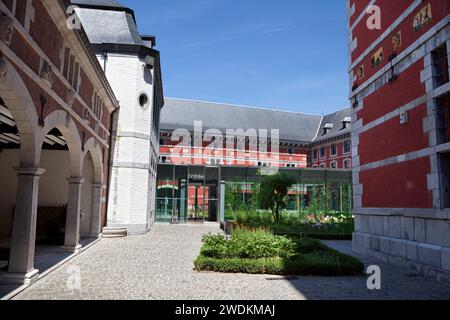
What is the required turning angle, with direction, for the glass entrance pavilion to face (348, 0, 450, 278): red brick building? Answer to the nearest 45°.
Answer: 0° — it already faces it

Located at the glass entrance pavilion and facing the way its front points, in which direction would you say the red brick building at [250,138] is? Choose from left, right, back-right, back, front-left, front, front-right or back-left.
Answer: back

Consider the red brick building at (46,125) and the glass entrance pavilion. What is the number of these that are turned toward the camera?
1

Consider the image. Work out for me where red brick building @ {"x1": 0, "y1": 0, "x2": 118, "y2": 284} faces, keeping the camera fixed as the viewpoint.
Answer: facing to the right of the viewer

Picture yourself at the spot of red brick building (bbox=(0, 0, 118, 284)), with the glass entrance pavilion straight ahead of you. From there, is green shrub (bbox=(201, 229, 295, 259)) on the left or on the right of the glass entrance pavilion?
right

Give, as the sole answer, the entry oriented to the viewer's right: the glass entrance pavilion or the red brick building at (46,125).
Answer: the red brick building

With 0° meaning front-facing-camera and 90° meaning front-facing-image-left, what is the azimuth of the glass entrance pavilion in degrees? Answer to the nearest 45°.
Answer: approximately 0°

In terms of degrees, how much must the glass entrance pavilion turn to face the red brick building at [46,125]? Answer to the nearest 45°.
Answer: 0° — it already faces it

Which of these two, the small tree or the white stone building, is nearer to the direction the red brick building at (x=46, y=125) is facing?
the small tree

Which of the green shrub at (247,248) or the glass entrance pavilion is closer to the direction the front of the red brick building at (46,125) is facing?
the green shrub

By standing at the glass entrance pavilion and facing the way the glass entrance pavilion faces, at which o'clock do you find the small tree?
The small tree is roughly at 11 o'clock from the glass entrance pavilion.

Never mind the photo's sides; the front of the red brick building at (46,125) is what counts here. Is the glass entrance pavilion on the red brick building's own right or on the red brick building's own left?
on the red brick building's own left
